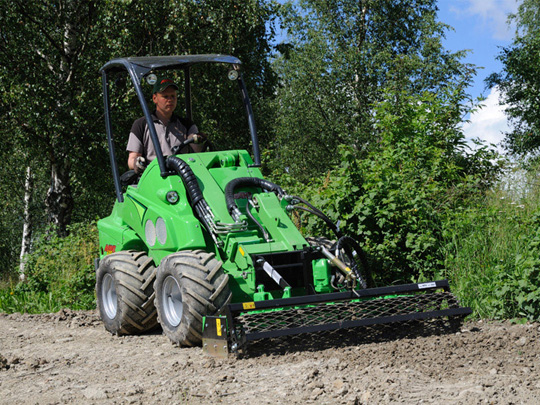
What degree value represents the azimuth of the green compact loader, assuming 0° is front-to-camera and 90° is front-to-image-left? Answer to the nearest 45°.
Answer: approximately 315°

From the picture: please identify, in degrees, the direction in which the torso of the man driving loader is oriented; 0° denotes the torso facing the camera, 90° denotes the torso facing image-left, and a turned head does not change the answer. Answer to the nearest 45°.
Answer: approximately 315°
